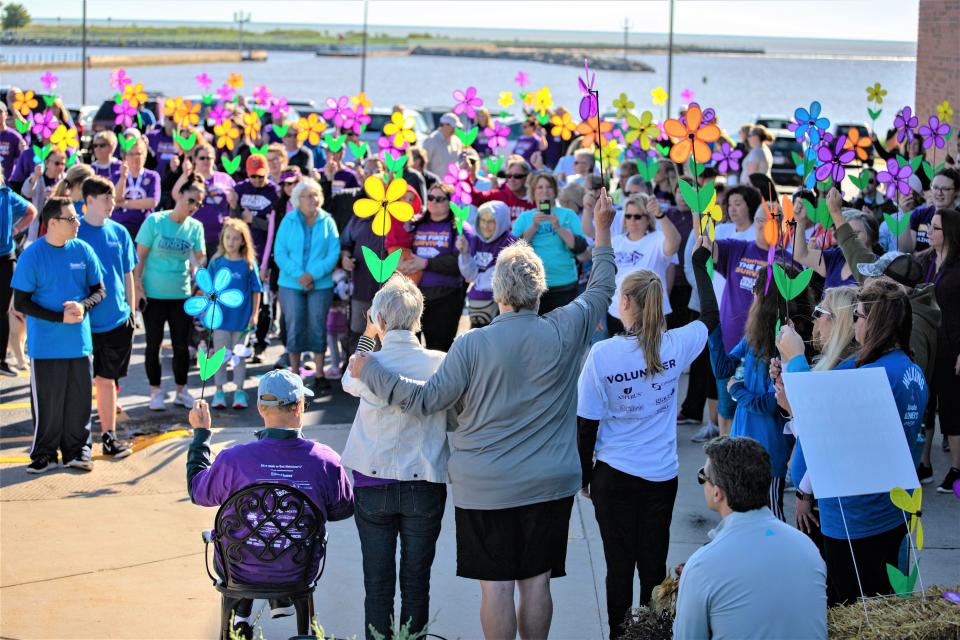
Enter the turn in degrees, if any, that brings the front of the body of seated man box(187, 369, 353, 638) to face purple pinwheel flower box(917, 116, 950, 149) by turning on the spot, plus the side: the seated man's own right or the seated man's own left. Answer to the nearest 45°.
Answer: approximately 45° to the seated man's own right

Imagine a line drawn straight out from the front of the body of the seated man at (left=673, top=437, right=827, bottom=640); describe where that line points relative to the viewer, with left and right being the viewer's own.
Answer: facing away from the viewer and to the left of the viewer

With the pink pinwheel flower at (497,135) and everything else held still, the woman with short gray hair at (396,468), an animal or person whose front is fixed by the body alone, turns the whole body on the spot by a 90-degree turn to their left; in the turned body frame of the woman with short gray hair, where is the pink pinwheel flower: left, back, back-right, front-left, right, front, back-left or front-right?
right

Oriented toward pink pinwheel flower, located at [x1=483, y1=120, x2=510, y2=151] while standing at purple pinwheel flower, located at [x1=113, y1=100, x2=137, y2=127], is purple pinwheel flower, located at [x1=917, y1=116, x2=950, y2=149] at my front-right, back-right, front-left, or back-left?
front-right

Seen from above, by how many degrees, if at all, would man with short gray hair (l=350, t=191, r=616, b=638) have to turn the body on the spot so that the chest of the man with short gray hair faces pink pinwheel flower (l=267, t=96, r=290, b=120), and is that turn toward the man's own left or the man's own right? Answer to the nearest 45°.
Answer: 0° — they already face it

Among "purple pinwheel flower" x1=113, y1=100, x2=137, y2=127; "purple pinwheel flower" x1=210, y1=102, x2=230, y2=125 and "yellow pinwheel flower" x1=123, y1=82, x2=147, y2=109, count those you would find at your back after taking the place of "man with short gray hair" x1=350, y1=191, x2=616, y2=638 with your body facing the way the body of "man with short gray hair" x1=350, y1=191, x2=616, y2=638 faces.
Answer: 0

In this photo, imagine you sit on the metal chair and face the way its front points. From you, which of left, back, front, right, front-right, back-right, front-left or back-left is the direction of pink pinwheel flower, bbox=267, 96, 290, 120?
front

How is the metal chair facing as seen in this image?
away from the camera

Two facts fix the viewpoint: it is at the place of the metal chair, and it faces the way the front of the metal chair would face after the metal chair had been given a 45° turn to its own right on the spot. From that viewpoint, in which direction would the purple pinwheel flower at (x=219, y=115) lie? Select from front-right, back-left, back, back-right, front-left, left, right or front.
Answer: front-left

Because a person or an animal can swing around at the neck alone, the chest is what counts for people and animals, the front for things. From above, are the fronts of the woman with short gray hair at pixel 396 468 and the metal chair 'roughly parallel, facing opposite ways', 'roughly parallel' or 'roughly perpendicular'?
roughly parallel

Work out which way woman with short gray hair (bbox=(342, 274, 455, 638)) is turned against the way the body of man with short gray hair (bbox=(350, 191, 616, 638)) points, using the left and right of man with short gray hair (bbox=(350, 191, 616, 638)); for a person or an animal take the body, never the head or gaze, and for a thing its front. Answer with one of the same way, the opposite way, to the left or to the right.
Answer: the same way

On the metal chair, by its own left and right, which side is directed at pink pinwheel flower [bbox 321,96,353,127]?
front

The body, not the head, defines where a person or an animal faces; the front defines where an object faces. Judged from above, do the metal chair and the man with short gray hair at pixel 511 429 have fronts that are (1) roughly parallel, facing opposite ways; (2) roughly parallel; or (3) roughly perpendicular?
roughly parallel

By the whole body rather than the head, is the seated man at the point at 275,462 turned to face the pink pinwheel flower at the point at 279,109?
yes

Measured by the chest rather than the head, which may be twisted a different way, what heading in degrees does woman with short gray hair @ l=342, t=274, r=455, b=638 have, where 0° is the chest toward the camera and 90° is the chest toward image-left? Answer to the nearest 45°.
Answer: approximately 180°

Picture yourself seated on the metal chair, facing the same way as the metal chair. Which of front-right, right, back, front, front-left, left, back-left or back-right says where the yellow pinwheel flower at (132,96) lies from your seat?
front
